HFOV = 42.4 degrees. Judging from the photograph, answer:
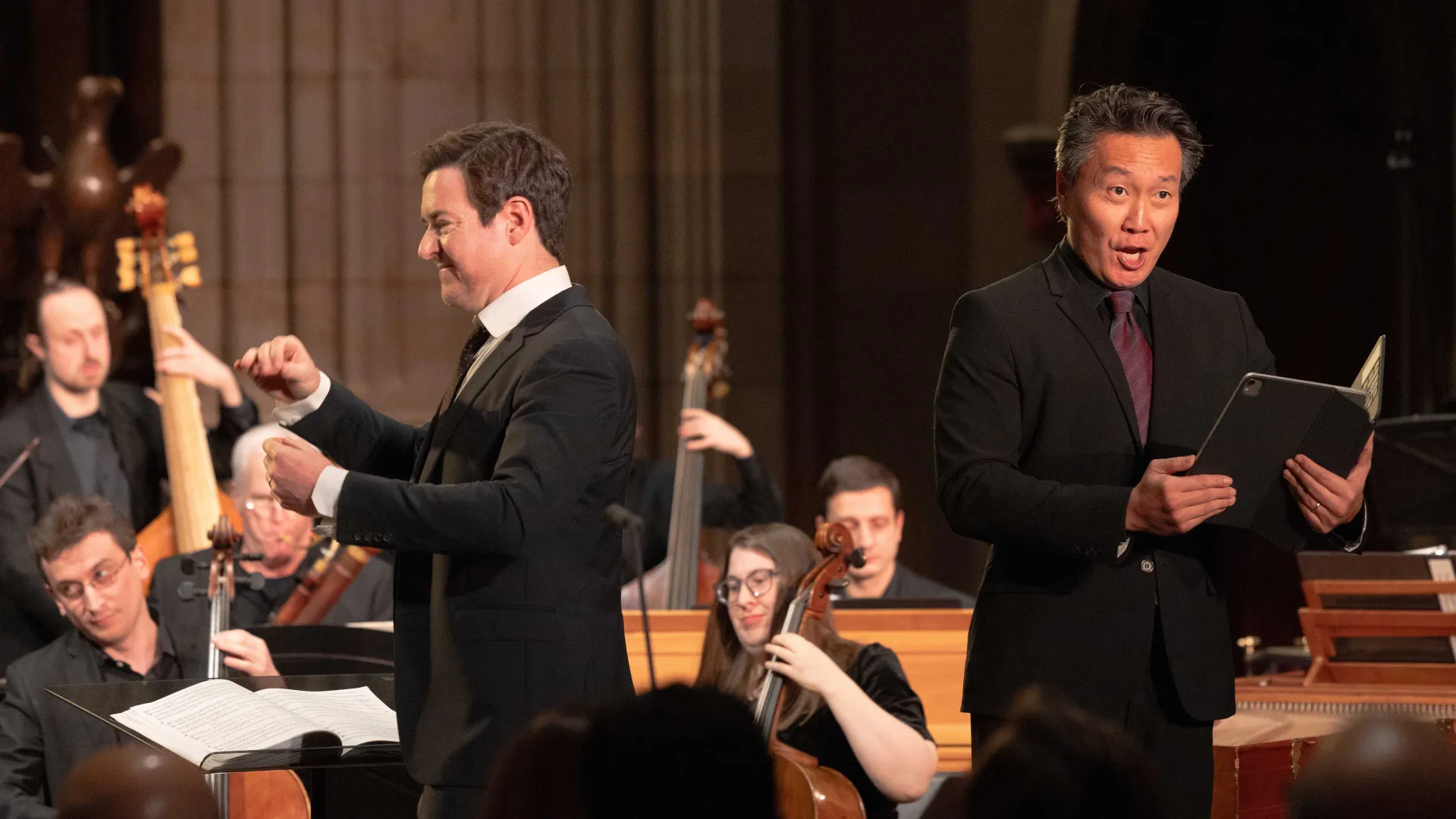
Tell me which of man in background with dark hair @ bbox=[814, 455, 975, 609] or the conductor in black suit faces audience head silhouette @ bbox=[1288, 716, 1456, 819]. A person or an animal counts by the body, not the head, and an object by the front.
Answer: the man in background with dark hair

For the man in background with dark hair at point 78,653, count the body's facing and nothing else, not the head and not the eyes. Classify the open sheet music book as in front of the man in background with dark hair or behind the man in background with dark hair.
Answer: in front

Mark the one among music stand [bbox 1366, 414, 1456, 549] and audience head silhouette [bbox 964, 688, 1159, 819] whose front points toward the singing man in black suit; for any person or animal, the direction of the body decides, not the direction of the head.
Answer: the audience head silhouette

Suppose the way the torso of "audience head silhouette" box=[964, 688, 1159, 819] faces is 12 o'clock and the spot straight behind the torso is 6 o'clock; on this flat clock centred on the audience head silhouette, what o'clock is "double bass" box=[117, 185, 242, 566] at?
The double bass is roughly at 11 o'clock from the audience head silhouette.

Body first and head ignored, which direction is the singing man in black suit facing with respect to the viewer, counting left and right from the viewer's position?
facing the viewer and to the right of the viewer

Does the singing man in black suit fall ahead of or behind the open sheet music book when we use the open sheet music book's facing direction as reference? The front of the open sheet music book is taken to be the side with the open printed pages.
ahead

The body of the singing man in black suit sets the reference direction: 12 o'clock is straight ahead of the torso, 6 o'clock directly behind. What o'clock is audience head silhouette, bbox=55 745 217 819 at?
The audience head silhouette is roughly at 3 o'clock from the singing man in black suit.

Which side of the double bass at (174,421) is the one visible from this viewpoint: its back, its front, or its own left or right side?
front

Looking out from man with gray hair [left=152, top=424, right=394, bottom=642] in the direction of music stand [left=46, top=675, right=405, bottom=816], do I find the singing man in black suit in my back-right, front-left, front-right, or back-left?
front-left

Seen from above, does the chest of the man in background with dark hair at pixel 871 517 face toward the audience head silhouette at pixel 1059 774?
yes

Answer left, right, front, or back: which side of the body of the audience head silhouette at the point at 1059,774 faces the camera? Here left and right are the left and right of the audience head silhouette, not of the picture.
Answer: back

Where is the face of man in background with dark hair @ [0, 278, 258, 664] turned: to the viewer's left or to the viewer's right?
to the viewer's right

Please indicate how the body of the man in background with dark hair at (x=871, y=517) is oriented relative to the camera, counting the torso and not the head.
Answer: toward the camera

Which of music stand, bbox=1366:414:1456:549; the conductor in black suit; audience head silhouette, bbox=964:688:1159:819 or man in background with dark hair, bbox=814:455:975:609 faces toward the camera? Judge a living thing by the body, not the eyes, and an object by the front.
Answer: the man in background with dark hair

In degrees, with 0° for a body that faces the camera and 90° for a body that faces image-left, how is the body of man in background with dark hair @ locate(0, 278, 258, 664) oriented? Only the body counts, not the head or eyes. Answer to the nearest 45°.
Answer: approximately 315°

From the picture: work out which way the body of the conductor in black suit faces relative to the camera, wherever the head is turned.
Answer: to the viewer's left
